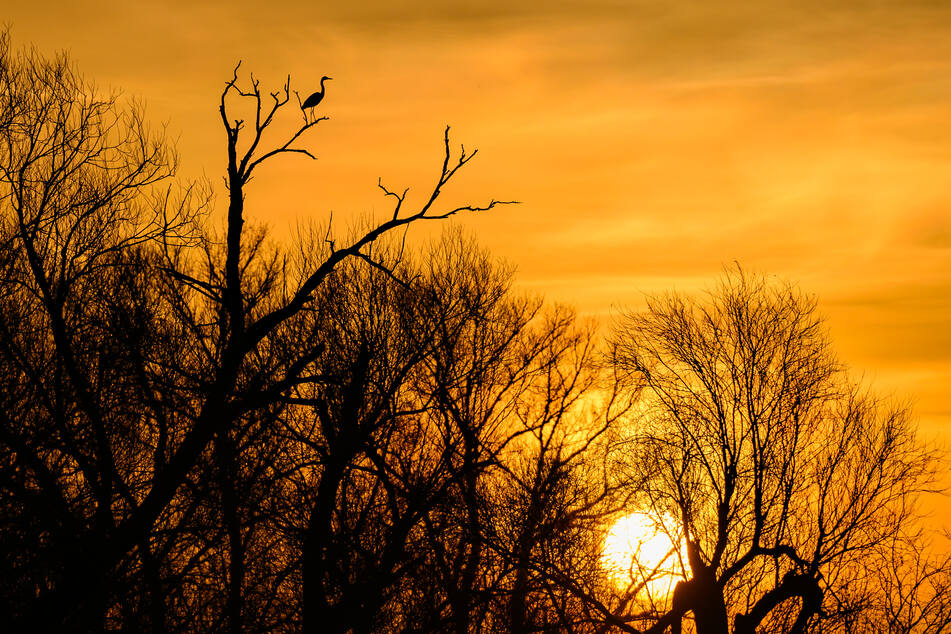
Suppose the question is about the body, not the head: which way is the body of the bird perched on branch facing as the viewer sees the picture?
to the viewer's right

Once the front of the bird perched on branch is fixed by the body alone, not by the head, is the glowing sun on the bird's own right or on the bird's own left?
on the bird's own left
